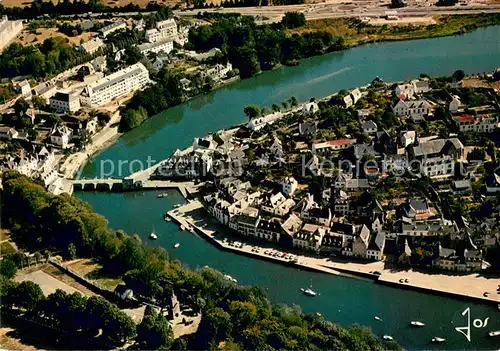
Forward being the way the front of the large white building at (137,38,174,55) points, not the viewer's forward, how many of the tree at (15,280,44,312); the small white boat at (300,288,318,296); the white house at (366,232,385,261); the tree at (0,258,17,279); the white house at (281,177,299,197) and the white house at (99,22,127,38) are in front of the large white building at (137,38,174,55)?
5

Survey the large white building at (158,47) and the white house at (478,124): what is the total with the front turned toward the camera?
2

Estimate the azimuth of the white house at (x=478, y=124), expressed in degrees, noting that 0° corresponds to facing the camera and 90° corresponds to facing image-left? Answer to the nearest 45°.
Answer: approximately 0°

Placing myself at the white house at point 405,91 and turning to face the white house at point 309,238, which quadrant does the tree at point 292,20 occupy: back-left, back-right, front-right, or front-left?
back-right

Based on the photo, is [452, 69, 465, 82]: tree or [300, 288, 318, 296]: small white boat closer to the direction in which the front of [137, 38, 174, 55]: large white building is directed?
the small white boat

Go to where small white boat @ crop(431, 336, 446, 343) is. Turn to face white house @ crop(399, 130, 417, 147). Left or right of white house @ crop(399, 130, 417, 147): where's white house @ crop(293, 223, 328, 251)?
left
